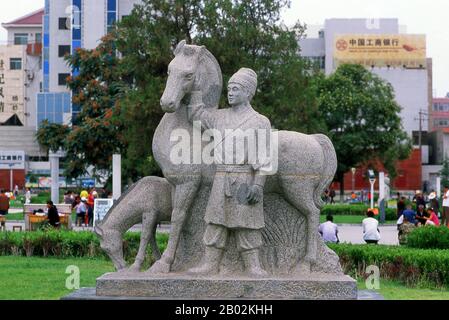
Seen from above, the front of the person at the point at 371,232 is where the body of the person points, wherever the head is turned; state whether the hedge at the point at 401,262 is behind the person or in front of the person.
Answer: behind

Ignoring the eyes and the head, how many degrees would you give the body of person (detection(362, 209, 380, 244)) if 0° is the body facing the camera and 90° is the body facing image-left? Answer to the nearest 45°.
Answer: approximately 180°

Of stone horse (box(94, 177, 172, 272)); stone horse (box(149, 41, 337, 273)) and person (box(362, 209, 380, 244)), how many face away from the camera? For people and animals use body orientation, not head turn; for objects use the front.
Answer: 1

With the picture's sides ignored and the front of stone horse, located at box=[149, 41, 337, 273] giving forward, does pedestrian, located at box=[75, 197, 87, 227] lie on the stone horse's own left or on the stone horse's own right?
on the stone horse's own right

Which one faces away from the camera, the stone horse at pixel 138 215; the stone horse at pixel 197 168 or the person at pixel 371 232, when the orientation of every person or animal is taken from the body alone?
the person

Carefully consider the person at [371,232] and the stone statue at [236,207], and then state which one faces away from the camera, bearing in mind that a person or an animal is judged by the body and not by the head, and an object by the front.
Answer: the person

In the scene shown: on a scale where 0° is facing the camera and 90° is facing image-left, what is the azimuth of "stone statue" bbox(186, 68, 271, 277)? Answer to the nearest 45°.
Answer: approximately 45°

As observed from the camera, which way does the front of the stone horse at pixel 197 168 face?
facing to the left of the viewer

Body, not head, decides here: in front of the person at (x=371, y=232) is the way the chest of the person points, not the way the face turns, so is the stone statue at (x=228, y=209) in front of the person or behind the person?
behind

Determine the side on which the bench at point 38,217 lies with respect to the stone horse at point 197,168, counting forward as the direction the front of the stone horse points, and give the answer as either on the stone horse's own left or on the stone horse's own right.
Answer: on the stone horse's own right

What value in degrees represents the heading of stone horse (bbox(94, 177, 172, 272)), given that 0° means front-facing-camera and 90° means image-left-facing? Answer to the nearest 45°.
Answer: approximately 90°

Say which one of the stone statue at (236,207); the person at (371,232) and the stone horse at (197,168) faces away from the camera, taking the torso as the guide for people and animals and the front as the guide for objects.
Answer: the person

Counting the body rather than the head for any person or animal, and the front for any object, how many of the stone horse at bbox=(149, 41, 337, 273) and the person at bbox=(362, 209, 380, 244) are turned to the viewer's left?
1

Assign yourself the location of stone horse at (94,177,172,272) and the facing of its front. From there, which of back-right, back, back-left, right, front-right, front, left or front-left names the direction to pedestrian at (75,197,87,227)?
right

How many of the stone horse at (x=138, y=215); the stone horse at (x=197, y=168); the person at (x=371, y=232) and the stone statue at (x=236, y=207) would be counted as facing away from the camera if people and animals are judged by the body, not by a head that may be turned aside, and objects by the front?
1
